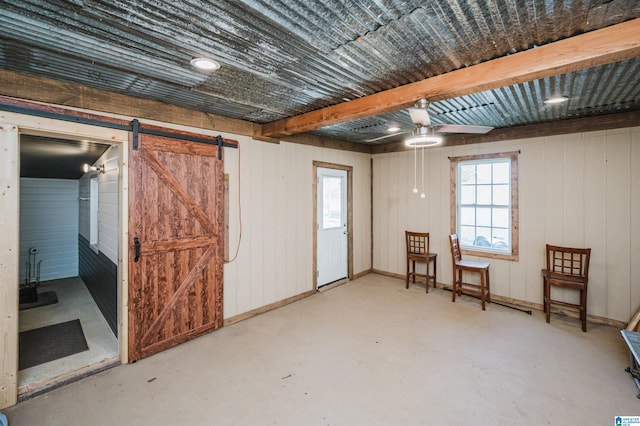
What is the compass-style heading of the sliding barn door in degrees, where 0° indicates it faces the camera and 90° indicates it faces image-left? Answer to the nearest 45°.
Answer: approximately 315°

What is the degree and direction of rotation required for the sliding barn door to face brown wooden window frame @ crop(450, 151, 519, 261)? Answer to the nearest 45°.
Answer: approximately 45° to its left

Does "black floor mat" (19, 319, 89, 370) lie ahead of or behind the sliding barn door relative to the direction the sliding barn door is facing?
behind

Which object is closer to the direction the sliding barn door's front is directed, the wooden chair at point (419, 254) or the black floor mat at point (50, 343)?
the wooden chair

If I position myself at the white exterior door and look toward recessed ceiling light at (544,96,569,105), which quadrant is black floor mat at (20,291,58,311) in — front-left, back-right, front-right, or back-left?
back-right

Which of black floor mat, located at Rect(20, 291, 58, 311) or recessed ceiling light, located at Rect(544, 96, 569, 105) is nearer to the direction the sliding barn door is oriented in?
the recessed ceiling light

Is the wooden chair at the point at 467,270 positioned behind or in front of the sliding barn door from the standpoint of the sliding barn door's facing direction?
in front

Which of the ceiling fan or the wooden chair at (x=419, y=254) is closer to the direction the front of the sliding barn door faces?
the ceiling fan

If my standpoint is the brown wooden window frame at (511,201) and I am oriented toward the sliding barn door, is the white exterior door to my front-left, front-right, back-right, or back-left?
front-right

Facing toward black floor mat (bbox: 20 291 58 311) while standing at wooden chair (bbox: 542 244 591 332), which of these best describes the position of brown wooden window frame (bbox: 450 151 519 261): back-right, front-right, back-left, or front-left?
front-right

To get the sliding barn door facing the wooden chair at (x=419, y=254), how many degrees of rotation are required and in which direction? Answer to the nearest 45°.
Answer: approximately 45° to its left

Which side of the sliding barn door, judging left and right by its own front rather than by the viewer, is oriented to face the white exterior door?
left

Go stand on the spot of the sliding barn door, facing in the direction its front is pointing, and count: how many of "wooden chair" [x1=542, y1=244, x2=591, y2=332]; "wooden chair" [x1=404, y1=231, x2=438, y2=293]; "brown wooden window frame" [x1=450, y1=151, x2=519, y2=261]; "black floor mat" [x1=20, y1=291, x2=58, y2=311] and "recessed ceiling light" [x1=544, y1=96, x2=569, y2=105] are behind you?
1

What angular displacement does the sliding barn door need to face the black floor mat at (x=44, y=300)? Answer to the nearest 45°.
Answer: approximately 180°
